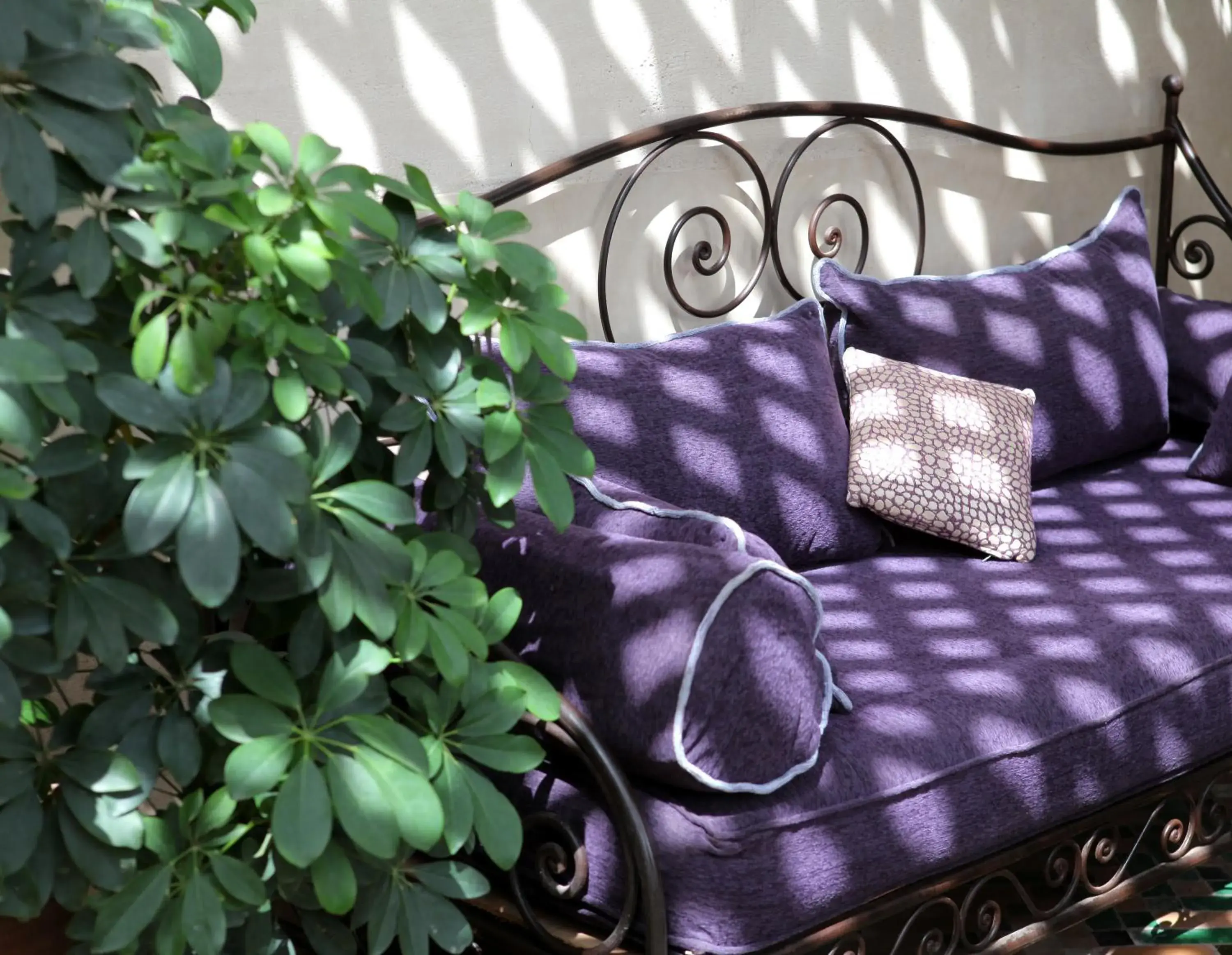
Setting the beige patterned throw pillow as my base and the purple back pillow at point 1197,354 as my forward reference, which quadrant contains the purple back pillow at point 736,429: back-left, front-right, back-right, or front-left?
back-left

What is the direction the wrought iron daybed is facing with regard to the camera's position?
facing the viewer and to the right of the viewer
